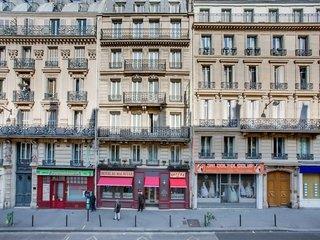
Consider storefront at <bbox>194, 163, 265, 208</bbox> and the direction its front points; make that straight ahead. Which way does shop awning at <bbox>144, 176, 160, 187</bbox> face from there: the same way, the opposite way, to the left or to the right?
the same way

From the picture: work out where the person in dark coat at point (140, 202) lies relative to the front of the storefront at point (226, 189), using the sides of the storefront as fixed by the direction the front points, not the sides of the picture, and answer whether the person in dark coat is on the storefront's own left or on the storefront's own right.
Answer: on the storefront's own right

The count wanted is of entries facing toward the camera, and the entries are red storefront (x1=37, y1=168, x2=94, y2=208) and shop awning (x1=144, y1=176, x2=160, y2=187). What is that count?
2

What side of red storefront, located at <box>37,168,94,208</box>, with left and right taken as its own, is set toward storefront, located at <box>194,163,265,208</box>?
left

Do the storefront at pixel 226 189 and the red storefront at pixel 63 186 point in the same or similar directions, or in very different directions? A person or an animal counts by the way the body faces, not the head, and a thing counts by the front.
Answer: same or similar directions

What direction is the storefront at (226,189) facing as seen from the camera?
toward the camera

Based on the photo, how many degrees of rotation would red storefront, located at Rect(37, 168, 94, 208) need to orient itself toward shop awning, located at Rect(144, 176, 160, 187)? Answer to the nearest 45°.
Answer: approximately 90° to its left

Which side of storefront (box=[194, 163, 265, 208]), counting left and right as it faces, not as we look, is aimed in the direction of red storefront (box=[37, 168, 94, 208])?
right

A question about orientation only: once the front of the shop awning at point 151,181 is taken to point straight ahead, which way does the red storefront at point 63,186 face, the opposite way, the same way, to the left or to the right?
the same way

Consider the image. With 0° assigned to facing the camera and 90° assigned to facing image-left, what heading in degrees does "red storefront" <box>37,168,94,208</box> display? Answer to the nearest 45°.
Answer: approximately 0°

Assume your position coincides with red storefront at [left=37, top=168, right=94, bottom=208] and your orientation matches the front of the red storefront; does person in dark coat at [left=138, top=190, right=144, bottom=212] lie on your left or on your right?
on your left

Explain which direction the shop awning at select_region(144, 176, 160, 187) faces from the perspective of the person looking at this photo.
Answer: facing the viewer

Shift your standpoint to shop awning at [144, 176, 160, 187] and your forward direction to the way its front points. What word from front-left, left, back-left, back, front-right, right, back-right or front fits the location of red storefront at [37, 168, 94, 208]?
right
